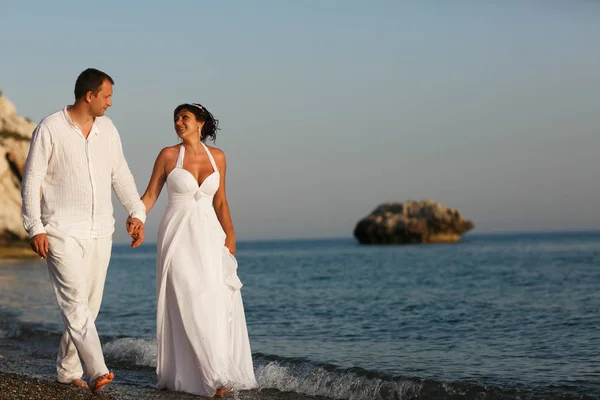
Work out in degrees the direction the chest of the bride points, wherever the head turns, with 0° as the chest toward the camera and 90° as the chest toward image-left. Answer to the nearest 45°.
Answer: approximately 0°

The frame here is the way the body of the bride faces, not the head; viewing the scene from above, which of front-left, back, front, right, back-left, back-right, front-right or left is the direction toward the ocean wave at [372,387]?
back-left

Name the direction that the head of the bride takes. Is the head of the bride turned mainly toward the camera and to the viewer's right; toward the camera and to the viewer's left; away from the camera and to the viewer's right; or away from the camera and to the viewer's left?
toward the camera and to the viewer's left

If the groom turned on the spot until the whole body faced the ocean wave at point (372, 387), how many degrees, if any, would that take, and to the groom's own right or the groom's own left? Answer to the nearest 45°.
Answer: approximately 90° to the groom's own left

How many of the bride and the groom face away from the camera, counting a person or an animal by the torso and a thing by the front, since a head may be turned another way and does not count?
0

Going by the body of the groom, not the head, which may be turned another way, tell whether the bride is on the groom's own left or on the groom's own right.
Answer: on the groom's own left

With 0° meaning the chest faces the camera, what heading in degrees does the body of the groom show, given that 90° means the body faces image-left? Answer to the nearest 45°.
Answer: approximately 315°

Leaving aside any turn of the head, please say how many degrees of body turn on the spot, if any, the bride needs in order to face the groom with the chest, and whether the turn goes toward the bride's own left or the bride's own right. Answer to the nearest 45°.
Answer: approximately 45° to the bride's own right
